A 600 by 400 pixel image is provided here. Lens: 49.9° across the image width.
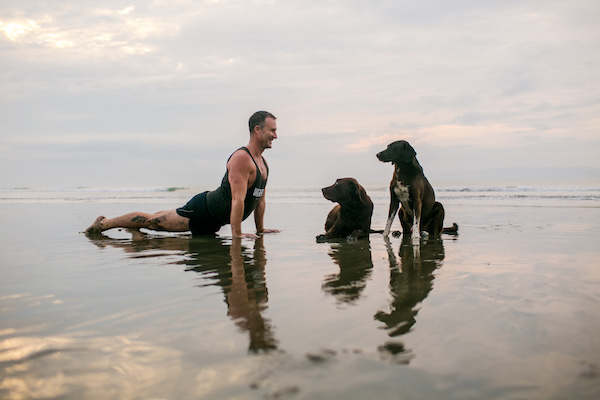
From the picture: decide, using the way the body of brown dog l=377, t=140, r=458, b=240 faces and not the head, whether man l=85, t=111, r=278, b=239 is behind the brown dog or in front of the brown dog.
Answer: in front

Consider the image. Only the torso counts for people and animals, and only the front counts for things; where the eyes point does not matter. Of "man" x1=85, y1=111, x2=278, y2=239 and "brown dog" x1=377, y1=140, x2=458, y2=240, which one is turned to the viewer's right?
the man

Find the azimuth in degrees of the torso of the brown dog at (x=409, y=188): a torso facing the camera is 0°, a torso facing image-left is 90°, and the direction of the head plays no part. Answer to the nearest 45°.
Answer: approximately 45°

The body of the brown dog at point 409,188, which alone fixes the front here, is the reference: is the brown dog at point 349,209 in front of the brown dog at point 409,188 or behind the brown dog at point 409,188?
in front

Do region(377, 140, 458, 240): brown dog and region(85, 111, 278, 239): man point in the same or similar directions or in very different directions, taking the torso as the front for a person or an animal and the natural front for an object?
very different directions

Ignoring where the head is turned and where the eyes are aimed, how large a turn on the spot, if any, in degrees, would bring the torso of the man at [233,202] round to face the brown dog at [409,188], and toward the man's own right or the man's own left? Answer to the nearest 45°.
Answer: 0° — they already face it

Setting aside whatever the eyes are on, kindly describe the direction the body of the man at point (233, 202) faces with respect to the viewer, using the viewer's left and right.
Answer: facing to the right of the viewer

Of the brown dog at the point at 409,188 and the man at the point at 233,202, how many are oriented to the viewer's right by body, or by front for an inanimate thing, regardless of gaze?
1
